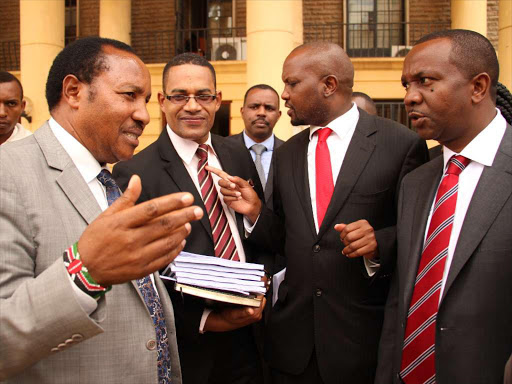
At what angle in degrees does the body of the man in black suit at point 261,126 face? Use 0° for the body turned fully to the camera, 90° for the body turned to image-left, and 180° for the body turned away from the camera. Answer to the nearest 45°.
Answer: approximately 0°

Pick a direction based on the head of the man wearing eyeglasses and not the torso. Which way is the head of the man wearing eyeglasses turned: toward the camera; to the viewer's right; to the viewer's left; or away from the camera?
toward the camera

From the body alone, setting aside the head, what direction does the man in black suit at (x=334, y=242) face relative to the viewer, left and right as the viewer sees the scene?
facing the viewer and to the left of the viewer

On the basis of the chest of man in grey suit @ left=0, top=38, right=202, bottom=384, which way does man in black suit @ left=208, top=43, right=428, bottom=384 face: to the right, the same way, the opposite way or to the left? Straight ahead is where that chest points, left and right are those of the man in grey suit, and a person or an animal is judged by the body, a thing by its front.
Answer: to the right

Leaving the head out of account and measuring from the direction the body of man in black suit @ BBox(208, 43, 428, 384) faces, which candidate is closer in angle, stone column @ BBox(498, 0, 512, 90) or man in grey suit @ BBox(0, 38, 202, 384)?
the man in grey suit

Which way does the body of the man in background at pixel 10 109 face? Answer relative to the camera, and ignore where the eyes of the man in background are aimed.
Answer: toward the camera

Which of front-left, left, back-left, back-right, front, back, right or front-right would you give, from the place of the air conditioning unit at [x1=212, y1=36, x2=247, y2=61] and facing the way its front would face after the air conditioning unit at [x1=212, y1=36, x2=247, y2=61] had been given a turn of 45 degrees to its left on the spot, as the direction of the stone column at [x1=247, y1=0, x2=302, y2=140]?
front-right

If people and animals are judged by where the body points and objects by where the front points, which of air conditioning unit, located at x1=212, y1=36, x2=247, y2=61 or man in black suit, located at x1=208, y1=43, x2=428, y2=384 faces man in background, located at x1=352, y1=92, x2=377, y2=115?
the air conditioning unit

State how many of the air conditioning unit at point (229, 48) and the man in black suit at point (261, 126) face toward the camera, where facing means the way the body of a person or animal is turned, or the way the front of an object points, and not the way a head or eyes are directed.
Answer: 2

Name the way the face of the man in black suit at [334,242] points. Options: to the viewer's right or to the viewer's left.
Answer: to the viewer's left

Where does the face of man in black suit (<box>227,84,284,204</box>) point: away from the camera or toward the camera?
toward the camera

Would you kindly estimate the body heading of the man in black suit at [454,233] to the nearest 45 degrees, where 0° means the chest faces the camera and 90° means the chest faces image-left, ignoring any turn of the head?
approximately 45°

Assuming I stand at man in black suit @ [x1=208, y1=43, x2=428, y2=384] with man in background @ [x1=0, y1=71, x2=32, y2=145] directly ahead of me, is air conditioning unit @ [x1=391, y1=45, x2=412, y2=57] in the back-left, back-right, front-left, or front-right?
front-right

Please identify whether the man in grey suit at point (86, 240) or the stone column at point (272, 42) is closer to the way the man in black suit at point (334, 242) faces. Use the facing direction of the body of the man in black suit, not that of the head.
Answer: the man in grey suit

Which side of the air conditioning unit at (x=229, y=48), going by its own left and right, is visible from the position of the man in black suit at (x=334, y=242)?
front

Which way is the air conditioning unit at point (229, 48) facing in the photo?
toward the camera

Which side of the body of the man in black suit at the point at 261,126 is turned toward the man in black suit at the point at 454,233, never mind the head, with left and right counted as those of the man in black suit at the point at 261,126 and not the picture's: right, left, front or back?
front

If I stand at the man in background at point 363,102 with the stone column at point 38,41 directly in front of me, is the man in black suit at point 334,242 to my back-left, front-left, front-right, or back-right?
back-left
